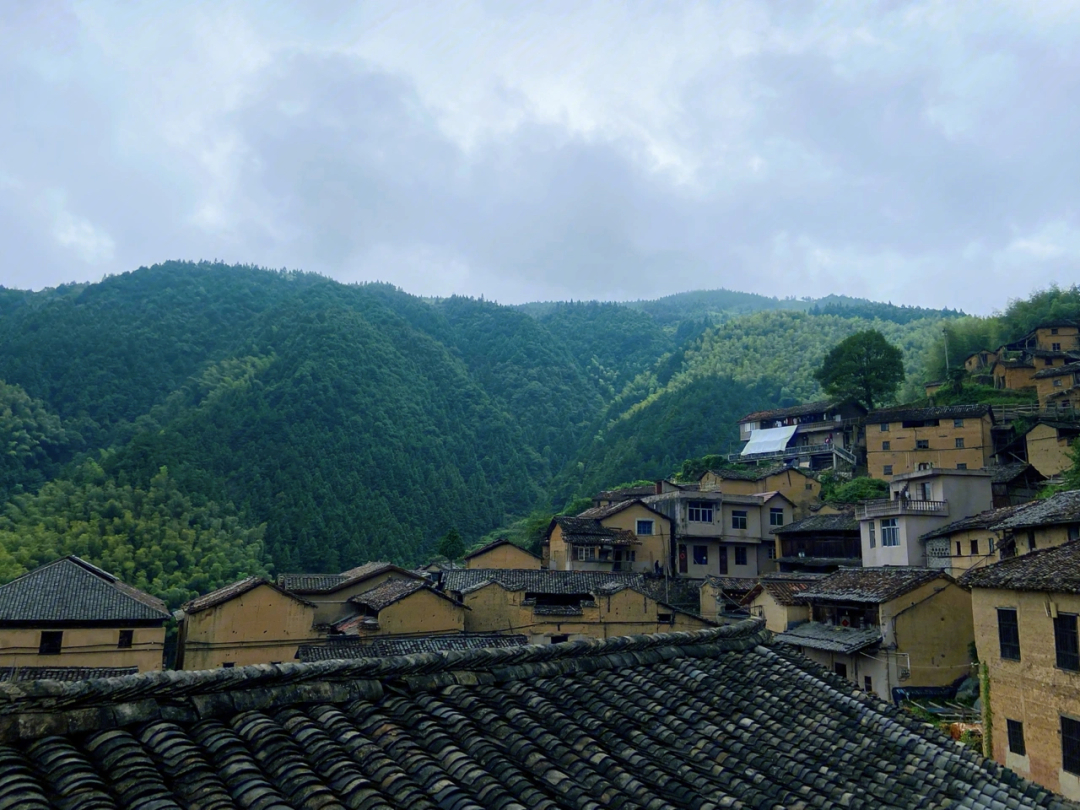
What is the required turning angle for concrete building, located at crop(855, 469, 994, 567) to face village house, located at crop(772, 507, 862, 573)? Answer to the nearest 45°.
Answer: approximately 90° to its right

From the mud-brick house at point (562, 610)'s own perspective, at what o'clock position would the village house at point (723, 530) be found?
The village house is roughly at 7 o'clock from the mud-brick house.

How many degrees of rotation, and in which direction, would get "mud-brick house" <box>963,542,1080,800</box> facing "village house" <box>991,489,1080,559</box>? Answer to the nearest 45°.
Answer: approximately 135° to its right

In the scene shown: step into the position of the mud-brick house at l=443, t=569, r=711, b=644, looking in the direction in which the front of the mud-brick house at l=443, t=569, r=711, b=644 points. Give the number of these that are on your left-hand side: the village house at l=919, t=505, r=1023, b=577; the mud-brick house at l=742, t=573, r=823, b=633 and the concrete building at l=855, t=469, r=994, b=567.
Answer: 3

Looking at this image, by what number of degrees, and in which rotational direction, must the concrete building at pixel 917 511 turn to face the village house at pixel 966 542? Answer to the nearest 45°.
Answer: approximately 45° to its left

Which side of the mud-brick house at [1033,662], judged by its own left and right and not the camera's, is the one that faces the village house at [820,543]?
right

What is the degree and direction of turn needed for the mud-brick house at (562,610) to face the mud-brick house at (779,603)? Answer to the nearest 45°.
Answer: approximately 90° to its left

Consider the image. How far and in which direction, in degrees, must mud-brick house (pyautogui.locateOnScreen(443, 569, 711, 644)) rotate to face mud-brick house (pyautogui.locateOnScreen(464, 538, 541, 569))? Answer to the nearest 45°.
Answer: approximately 180°
